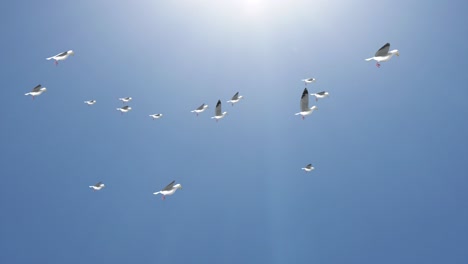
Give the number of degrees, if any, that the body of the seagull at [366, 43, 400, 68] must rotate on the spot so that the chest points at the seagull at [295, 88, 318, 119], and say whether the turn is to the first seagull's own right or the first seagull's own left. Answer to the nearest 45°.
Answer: approximately 180°

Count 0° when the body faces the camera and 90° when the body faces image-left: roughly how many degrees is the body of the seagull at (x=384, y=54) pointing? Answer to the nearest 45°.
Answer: approximately 270°

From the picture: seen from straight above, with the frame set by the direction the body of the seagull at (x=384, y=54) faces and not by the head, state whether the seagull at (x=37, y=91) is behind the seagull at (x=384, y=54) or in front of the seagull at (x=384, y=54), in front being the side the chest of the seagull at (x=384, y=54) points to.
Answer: behind
